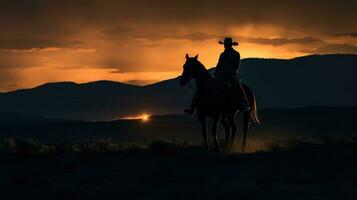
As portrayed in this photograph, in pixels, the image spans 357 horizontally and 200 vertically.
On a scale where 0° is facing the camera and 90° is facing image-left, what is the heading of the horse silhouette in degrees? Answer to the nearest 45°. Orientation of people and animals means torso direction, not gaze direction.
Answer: approximately 45°

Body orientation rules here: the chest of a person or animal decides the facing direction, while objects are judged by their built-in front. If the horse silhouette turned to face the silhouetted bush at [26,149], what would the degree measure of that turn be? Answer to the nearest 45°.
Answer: approximately 45° to its right
